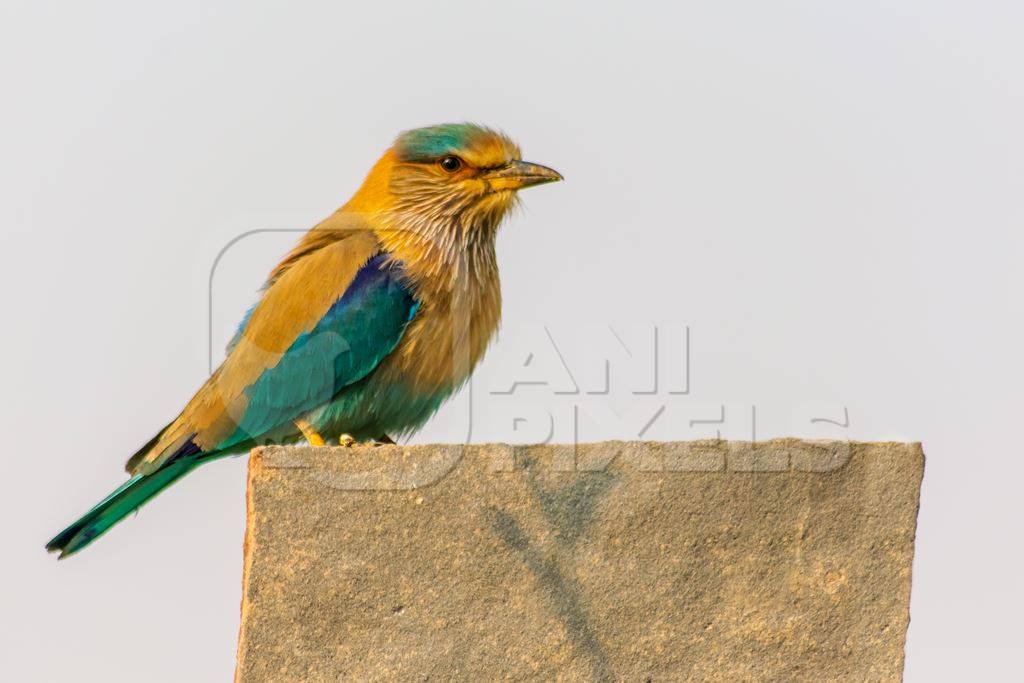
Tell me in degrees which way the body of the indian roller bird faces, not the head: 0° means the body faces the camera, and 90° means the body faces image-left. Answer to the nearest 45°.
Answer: approximately 270°
